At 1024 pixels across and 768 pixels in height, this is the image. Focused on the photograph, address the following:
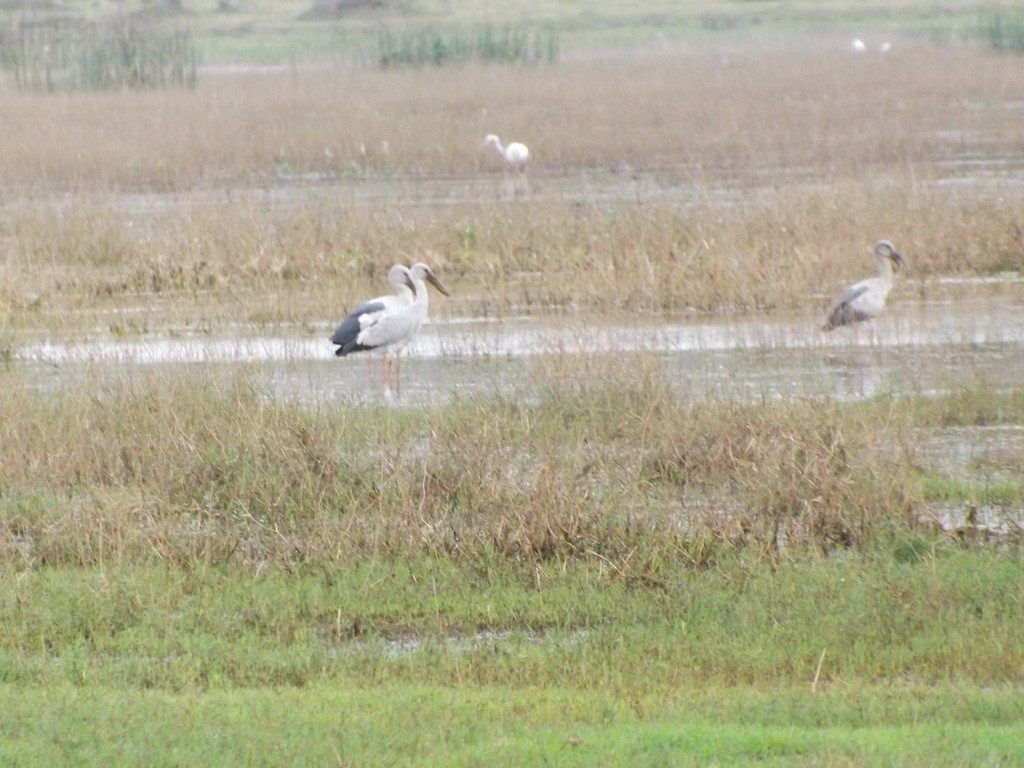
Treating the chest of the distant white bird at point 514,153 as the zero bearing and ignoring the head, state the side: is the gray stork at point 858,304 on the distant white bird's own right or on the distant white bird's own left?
on the distant white bird's own left

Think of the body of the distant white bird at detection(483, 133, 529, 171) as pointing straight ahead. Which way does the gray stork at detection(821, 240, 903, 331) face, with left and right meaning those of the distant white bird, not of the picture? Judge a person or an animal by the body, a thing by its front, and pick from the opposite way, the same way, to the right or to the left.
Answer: the opposite way

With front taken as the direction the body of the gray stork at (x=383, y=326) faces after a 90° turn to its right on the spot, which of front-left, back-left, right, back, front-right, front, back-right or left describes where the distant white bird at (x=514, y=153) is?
back

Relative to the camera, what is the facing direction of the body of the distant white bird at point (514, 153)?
to the viewer's left

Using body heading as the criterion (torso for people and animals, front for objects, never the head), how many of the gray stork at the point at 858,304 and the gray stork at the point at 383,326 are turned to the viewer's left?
0

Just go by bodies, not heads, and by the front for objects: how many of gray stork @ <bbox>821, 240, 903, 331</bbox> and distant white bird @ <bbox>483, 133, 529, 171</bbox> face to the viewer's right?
1

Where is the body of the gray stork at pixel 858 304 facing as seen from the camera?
to the viewer's right

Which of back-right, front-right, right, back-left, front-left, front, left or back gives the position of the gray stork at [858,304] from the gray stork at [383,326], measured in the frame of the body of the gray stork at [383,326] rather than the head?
front

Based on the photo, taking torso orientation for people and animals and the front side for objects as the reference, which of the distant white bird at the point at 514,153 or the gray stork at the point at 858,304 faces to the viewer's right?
the gray stork

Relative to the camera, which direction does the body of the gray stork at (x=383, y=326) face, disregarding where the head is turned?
to the viewer's right
